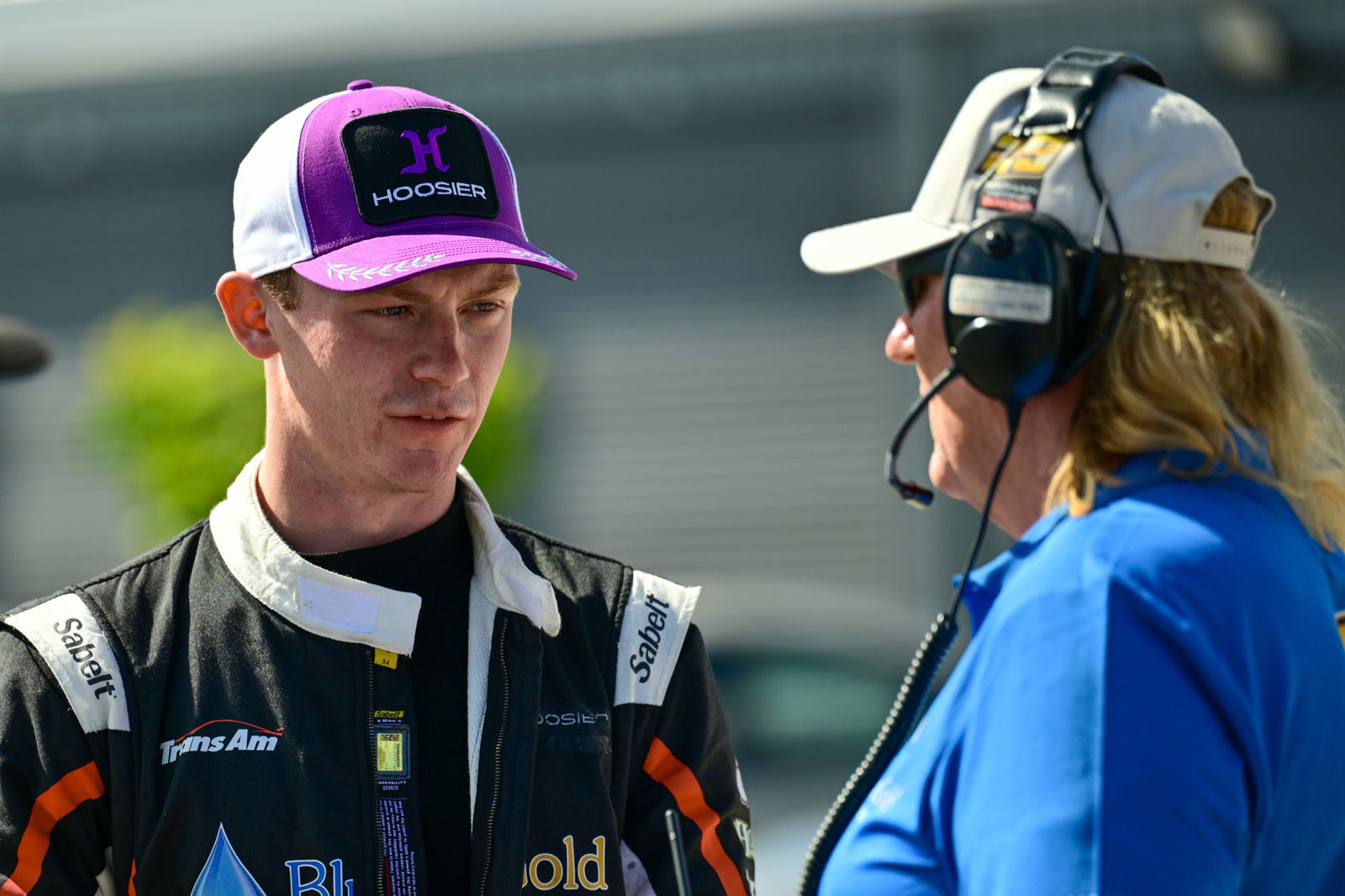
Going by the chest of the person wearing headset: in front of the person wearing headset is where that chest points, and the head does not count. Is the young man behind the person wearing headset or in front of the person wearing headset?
in front

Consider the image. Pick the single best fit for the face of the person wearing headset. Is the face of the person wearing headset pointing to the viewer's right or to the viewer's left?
to the viewer's left

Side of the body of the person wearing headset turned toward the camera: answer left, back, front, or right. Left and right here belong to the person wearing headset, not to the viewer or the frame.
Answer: left
